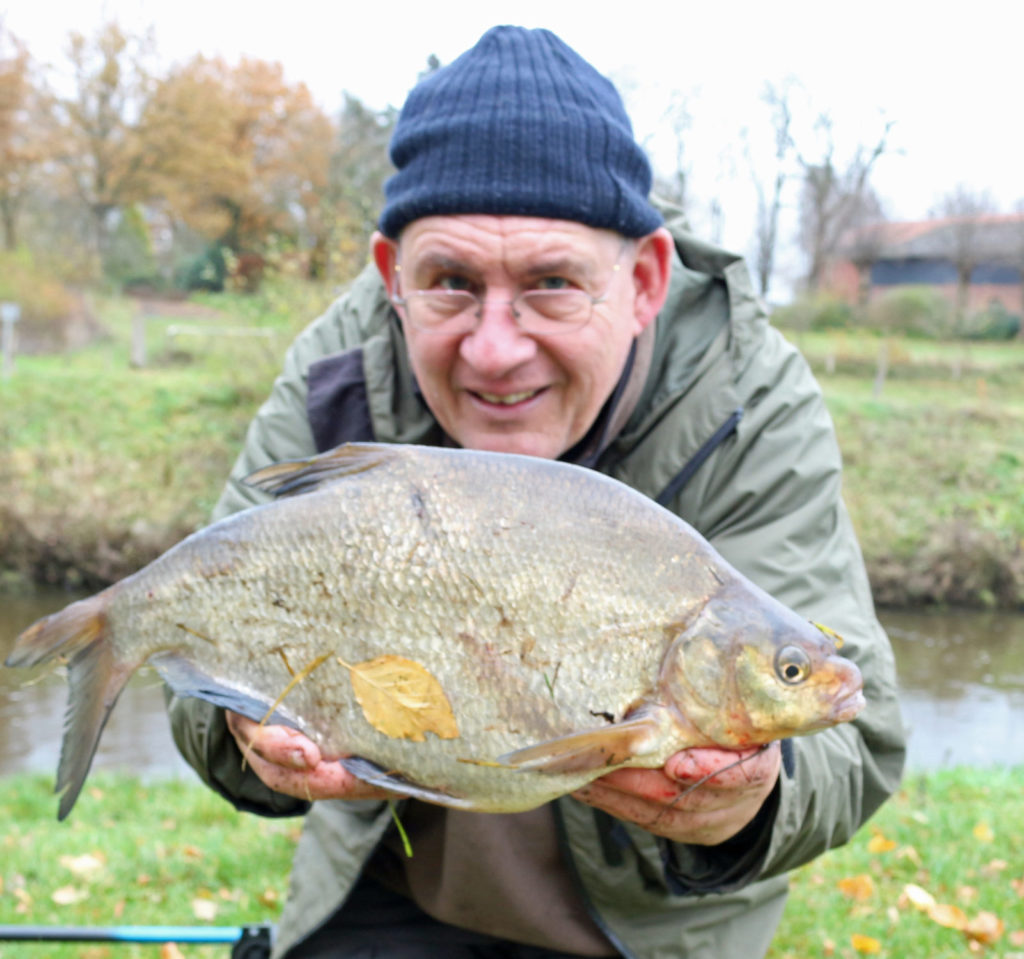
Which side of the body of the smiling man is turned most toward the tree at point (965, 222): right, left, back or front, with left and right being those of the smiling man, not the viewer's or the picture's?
back

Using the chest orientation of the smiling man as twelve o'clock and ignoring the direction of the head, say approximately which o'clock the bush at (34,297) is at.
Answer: The bush is roughly at 5 o'clock from the smiling man.

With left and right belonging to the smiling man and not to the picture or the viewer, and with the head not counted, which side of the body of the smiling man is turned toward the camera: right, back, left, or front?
front

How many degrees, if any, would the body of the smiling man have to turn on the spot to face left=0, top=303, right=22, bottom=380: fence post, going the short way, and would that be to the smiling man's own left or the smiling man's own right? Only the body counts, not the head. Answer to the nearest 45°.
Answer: approximately 135° to the smiling man's own right

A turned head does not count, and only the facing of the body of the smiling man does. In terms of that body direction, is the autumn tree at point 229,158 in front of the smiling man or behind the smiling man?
behind

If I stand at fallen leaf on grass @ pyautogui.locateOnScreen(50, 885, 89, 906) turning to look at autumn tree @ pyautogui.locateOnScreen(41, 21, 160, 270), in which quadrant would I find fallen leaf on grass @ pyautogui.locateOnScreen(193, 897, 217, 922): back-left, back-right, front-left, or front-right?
back-right
